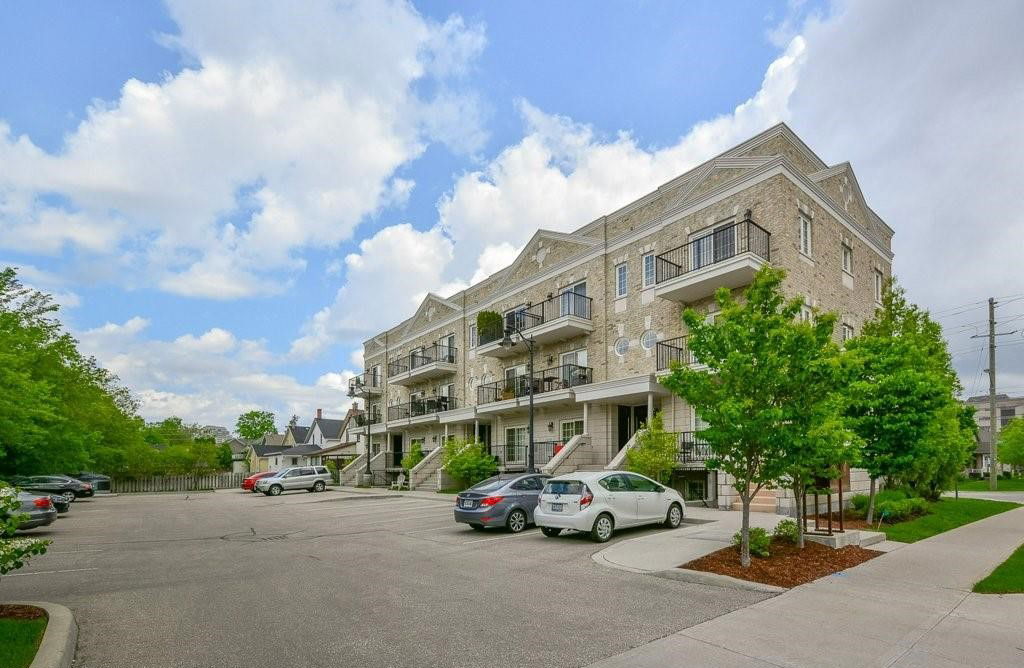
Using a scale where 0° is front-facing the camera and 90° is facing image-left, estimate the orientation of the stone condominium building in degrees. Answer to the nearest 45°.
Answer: approximately 45°

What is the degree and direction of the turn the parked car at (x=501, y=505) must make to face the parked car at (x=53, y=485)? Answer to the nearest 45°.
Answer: approximately 90° to its left

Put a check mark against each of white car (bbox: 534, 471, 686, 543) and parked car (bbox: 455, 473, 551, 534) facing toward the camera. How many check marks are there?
0

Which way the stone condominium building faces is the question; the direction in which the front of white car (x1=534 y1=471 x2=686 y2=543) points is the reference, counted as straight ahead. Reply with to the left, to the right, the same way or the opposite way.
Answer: the opposite way

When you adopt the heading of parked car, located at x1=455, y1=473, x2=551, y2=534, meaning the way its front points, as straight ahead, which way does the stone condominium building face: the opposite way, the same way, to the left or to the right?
the opposite way

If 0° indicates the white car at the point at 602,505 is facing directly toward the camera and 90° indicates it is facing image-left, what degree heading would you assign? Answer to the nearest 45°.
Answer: approximately 225°

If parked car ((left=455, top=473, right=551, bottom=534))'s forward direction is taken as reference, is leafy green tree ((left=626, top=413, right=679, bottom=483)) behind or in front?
in front

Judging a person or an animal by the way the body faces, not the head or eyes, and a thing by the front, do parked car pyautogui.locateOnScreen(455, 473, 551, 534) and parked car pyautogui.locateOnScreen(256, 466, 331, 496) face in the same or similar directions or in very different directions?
very different directions

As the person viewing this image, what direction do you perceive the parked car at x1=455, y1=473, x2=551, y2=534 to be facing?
facing away from the viewer and to the right of the viewer

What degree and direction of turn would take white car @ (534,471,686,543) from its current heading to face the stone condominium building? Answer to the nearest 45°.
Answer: approximately 45° to its left
